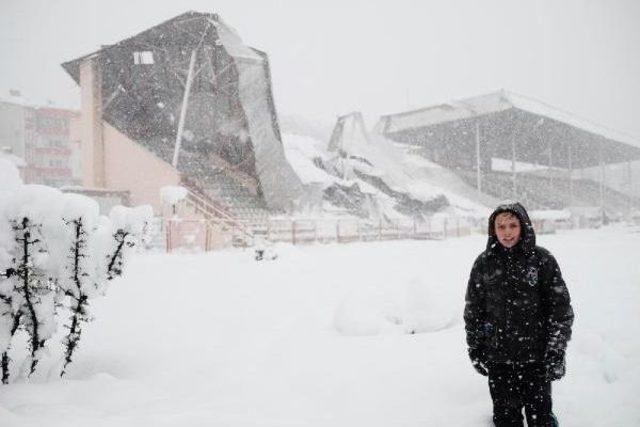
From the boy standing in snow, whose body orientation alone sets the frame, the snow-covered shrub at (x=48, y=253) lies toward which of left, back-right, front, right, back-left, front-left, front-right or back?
right

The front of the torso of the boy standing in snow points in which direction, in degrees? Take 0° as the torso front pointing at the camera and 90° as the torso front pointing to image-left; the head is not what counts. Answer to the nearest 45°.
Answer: approximately 0°

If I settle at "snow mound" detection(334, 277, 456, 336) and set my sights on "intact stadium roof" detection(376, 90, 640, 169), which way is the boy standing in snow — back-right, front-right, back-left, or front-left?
back-right

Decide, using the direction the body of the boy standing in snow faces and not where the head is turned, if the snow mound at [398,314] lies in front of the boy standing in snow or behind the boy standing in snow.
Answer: behind

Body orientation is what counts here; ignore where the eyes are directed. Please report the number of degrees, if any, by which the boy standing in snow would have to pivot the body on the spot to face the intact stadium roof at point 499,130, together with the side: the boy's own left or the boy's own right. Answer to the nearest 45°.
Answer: approximately 180°
